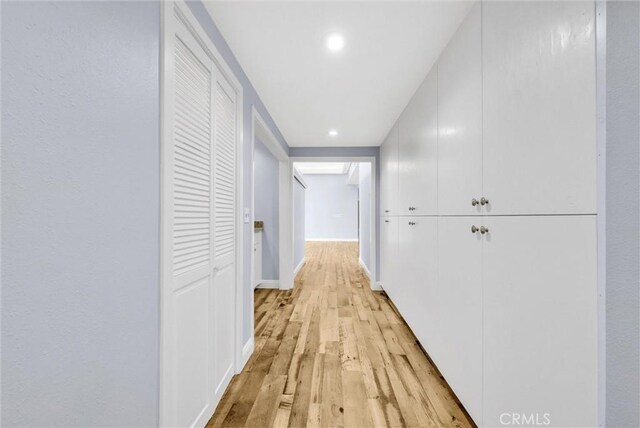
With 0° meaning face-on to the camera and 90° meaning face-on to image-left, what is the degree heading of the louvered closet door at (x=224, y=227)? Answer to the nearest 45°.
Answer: approximately 270°

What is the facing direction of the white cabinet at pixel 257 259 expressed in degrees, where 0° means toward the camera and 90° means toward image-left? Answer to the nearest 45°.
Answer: approximately 270°

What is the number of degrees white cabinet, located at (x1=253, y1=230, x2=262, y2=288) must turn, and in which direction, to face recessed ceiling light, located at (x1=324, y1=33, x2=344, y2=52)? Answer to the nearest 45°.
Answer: approximately 90° to its right

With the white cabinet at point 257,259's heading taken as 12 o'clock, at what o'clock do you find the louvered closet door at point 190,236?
The louvered closet door is roughly at 3 o'clock from the white cabinet.

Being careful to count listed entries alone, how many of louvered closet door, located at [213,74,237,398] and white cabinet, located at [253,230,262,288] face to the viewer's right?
2

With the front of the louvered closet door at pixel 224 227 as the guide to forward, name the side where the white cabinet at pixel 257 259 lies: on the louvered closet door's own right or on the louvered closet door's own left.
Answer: on the louvered closet door's own left

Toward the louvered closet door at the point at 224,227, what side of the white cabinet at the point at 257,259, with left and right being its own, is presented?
right

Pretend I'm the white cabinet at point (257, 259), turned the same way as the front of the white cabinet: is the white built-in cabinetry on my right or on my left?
on my right
